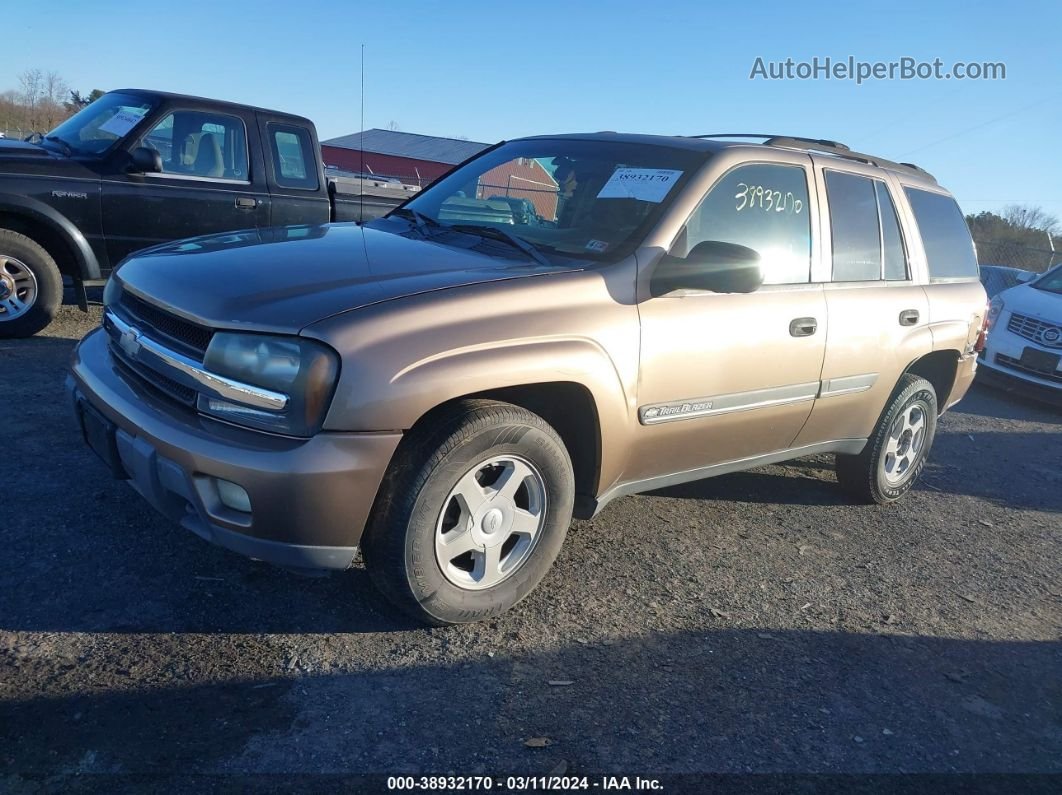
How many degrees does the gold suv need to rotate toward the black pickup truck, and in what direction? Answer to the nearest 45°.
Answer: approximately 90° to its right

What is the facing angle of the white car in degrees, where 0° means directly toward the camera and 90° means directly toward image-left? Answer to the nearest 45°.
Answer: approximately 45°

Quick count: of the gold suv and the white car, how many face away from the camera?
0

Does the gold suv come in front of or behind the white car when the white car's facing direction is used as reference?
in front

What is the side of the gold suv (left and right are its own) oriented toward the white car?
back

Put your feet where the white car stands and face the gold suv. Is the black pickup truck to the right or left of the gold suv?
right
